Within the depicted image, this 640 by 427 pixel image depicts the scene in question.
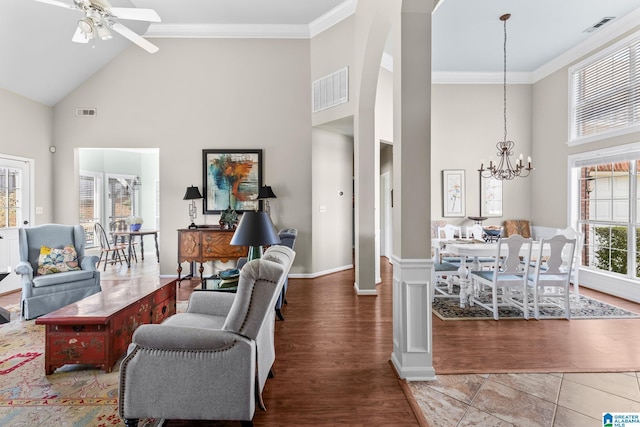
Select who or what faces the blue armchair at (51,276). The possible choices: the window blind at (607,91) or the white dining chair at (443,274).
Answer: the window blind

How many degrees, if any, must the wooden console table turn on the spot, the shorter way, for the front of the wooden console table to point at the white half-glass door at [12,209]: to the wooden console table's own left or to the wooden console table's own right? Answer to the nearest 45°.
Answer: approximately 90° to the wooden console table's own right

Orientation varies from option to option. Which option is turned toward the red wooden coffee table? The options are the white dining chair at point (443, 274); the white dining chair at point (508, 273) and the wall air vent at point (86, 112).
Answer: the wall air vent

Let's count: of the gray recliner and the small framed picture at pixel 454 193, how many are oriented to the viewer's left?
1

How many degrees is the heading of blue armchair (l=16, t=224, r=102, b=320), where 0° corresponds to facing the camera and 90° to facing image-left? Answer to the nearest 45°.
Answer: approximately 315°

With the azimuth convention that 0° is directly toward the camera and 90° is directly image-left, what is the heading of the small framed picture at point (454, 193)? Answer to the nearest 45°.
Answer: approximately 0°

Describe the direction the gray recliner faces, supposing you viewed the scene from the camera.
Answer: facing to the left of the viewer
